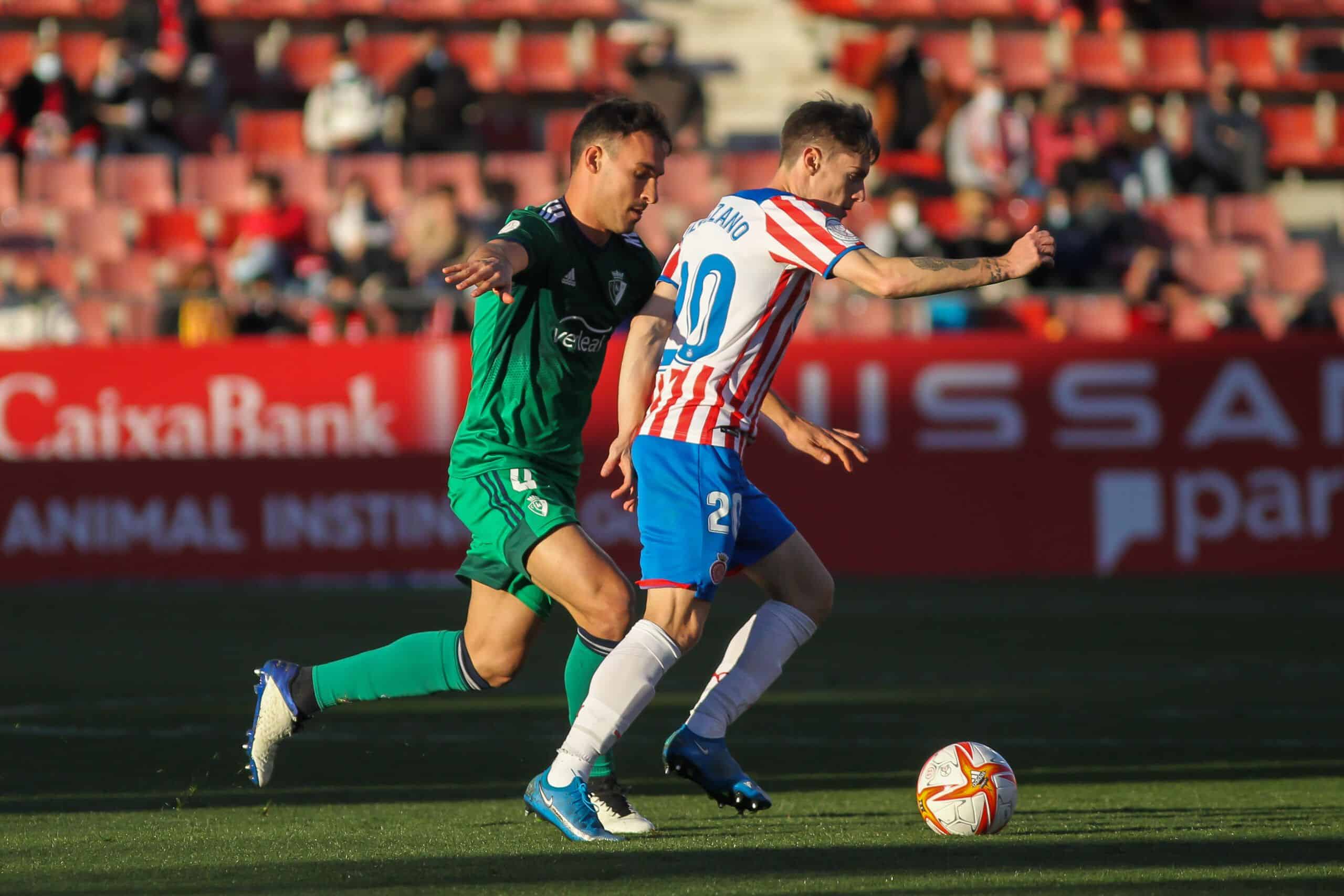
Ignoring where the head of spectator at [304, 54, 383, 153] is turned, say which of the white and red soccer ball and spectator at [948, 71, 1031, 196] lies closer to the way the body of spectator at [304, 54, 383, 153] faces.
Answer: the white and red soccer ball

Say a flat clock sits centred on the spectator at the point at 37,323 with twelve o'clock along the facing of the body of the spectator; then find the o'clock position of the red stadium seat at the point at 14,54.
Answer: The red stadium seat is roughly at 6 o'clock from the spectator.

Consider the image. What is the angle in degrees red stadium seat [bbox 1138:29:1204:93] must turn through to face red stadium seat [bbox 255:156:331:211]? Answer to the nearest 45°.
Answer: approximately 45° to its right

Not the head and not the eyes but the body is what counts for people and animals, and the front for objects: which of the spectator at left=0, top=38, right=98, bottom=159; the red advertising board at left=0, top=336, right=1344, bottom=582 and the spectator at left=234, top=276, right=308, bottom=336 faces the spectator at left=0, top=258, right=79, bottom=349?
the spectator at left=0, top=38, right=98, bottom=159

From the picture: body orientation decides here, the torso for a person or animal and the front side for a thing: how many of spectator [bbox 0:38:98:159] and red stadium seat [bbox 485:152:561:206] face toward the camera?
2

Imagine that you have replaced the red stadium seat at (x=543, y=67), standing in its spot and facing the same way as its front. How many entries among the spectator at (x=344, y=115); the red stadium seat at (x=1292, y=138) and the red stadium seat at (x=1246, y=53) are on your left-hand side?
2

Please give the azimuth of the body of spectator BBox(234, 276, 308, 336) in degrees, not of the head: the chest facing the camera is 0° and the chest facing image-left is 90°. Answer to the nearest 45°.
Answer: approximately 0°

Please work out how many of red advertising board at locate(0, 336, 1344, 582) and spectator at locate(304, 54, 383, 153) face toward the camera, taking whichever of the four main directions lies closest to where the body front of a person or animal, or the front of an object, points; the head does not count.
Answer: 2
